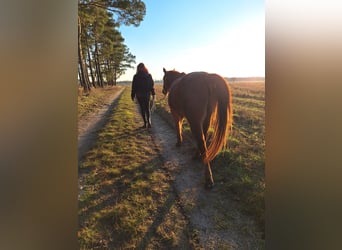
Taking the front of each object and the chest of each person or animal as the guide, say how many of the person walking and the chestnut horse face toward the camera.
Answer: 0

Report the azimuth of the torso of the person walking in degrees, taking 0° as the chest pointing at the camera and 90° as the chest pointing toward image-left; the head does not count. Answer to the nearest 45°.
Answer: approximately 180°

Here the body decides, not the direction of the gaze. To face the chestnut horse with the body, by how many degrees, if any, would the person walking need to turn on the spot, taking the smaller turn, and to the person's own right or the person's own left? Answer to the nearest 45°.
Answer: approximately 180°

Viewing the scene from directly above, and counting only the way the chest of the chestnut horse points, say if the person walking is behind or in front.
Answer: in front

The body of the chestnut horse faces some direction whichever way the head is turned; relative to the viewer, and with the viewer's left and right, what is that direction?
facing away from the viewer and to the left of the viewer
